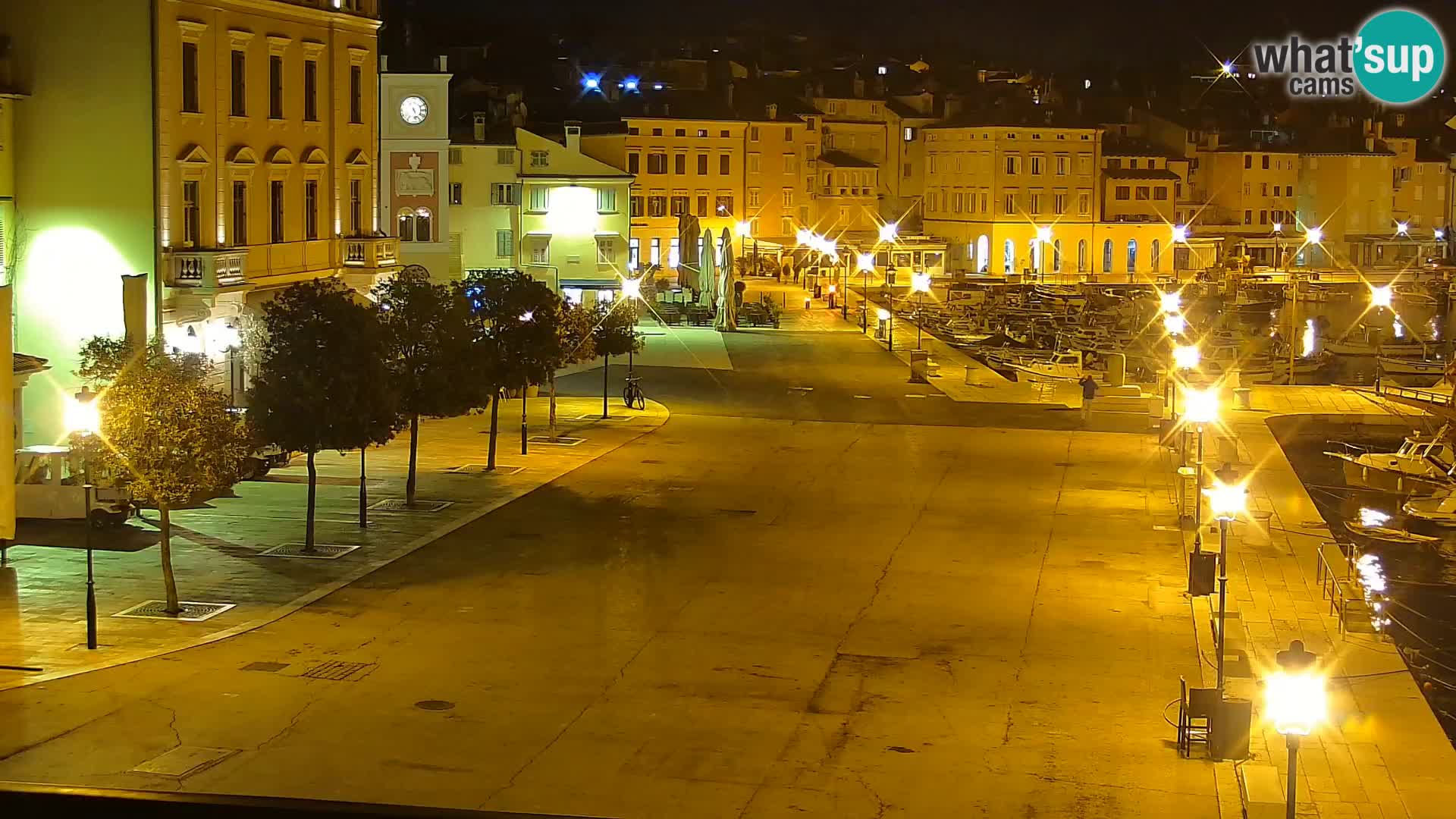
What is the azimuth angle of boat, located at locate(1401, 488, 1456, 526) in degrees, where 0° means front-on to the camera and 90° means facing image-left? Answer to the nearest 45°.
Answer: approximately 90°

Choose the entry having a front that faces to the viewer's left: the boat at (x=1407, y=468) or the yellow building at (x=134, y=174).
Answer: the boat

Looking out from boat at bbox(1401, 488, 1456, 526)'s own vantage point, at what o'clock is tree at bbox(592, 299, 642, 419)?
The tree is roughly at 12 o'clock from the boat.

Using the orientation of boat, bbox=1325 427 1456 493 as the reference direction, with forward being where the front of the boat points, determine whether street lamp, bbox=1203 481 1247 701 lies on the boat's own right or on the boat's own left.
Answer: on the boat's own left

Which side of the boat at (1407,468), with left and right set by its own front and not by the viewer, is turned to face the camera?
left

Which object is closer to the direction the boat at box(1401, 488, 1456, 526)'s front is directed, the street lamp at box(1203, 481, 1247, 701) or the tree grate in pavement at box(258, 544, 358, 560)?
the tree grate in pavement

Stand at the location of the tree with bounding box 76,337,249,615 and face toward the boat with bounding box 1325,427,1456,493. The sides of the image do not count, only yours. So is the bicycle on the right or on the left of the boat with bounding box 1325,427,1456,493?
left

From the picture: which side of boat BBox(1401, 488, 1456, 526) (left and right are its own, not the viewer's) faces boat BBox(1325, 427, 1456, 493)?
right

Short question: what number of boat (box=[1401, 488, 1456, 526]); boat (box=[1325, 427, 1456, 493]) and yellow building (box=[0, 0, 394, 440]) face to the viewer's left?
2

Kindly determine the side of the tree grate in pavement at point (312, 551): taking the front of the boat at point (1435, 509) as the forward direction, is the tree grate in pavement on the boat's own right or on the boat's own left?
on the boat's own left

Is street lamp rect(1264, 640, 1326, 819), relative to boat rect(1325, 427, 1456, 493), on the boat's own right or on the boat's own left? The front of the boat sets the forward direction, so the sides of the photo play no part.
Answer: on the boat's own left

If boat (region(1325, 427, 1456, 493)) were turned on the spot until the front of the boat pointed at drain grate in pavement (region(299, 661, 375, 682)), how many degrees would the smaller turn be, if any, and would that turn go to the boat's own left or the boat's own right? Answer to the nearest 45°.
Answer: approximately 45° to the boat's own left

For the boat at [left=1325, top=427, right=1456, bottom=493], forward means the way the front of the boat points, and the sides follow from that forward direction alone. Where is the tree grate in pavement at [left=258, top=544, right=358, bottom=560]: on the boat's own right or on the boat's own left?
on the boat's own left

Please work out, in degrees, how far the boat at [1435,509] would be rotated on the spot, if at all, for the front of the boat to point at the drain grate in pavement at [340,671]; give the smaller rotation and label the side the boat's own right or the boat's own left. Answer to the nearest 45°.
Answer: approximately 45° to the boat's own left

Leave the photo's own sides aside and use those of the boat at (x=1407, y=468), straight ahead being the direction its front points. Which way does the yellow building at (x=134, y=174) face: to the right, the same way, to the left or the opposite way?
the opposite way

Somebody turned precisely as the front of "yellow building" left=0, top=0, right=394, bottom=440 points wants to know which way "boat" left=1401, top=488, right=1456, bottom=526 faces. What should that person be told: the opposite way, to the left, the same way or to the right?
the opposite way
